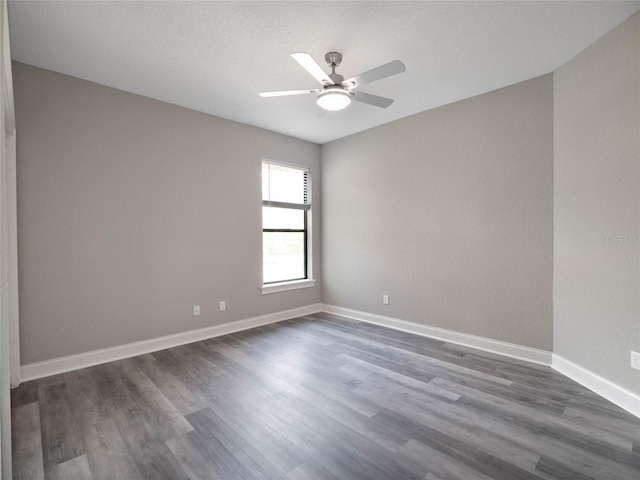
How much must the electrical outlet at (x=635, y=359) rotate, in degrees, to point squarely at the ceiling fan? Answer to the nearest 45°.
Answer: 0° — it already faces it

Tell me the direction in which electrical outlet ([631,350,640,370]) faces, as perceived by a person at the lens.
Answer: facing the viewer and to the left of the viewer

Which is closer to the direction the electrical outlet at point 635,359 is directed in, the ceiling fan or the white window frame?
the ceiling fan

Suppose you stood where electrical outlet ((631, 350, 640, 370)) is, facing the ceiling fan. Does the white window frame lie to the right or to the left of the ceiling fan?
right
